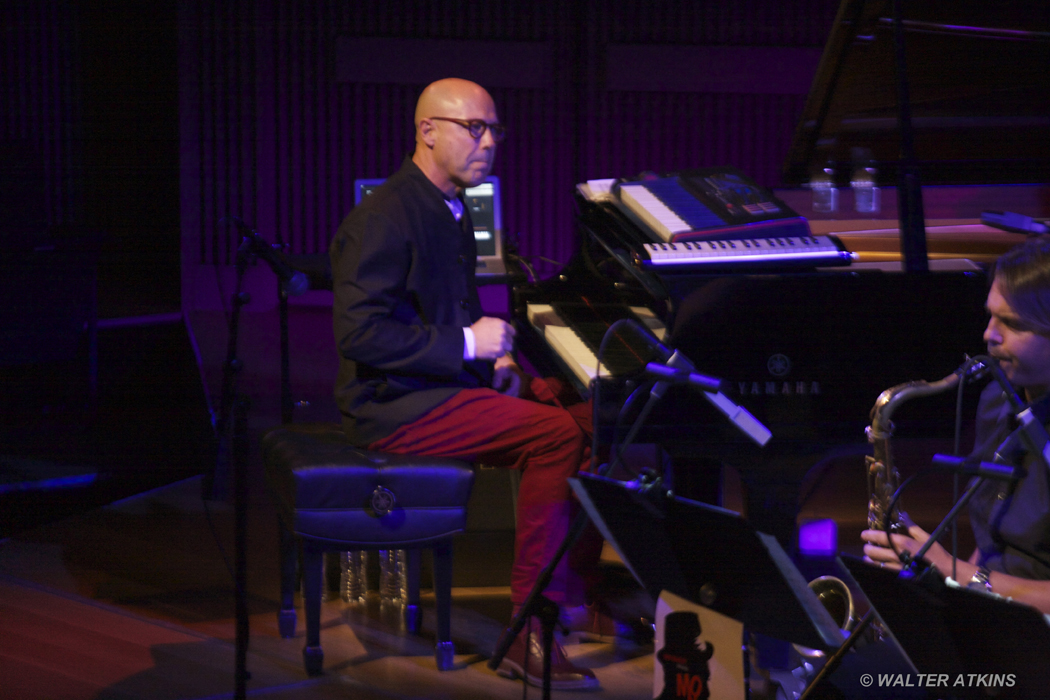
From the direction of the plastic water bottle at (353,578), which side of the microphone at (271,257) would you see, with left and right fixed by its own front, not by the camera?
left

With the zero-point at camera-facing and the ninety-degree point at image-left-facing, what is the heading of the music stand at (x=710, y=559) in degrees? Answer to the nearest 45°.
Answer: approximately 225°

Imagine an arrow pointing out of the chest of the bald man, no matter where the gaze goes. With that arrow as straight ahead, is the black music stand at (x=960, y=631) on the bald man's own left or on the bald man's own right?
on the bald man's own right

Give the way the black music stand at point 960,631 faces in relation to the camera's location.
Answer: facing away from the viewer and to the right of the viewer

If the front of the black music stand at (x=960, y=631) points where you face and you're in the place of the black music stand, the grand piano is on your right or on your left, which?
on your left

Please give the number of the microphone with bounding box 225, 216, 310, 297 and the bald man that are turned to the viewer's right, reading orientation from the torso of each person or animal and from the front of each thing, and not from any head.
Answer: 2

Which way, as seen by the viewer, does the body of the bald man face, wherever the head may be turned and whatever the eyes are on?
to the viewer's right
